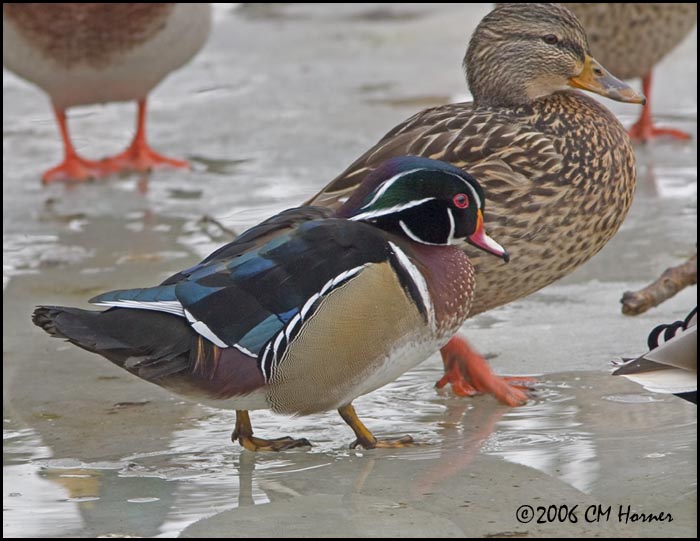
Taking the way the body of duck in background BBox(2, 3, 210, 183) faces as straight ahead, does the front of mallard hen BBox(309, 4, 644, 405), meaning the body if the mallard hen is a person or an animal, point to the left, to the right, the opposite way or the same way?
to the left

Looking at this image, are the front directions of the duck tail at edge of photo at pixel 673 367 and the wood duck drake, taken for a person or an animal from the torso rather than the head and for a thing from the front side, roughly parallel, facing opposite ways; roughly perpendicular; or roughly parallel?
roughly parallel

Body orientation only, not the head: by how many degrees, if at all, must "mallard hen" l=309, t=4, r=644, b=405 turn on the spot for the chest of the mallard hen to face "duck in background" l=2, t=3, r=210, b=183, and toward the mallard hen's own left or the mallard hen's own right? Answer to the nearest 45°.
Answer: approximately 135° to the mallard hen's own left

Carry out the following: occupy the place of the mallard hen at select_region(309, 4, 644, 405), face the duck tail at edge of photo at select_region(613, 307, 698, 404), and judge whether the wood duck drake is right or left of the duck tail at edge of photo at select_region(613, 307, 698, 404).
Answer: right

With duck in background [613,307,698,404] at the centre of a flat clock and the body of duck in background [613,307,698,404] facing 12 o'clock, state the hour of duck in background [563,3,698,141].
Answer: duck in background [563,3,698,141] is roughly at 9 o'clock from duck in background [613,307,698,404].

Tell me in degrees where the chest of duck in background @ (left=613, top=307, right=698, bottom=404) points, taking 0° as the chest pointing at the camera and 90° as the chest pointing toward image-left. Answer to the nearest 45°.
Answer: approximately 270°

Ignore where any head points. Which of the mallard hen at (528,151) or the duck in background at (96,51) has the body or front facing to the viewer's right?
the mallard hen

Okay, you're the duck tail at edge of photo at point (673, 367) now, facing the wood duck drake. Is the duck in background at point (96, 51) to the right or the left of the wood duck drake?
right

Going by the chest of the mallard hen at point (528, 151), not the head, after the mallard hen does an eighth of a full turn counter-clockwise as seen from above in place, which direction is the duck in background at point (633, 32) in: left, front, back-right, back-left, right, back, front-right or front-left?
front-left

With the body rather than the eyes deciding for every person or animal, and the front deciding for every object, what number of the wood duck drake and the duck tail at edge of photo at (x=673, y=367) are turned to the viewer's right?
2

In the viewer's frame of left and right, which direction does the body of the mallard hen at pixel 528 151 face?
facing to the right of the viewer

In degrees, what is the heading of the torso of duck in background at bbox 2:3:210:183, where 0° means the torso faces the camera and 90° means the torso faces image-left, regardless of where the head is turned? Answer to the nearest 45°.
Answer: approximately 0°

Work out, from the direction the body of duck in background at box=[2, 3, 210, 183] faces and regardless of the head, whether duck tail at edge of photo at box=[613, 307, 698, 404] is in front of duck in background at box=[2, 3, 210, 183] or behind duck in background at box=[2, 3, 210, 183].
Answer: in front

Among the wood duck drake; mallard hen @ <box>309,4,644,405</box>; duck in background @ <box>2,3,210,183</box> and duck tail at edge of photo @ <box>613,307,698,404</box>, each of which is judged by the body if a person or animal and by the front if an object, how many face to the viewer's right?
3

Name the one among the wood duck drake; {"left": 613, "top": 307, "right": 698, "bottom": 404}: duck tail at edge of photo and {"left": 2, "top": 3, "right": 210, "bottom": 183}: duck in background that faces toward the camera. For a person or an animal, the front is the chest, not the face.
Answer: {"left": 2, "top": 3, "right": 210, "bottom": 183}: duck in background

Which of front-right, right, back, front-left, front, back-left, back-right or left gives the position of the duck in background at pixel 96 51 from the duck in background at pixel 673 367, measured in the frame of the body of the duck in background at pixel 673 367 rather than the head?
back-left
